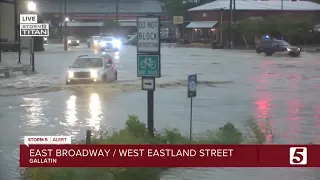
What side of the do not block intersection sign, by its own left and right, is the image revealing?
front

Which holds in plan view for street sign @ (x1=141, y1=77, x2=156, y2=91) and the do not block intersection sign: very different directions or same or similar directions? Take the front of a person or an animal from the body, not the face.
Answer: same or similar directions

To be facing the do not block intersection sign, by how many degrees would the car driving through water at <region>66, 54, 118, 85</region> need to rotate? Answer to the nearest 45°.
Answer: approximately 45° to its left

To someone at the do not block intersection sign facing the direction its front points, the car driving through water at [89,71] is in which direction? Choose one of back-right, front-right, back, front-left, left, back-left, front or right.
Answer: back

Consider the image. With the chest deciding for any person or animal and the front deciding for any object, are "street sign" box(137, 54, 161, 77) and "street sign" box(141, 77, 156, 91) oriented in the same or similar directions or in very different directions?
same or similar directions

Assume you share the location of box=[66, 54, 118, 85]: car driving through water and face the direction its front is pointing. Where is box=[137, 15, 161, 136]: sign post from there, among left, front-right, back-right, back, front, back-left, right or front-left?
front-left

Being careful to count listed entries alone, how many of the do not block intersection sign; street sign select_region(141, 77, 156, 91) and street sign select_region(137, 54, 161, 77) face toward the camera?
3

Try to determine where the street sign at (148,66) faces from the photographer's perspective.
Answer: facing the viewer

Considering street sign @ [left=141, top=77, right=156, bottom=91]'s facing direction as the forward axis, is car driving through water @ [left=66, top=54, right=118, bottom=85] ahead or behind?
behind

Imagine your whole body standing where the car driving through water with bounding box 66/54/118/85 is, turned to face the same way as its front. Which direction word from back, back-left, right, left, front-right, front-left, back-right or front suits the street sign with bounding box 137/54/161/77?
front-left

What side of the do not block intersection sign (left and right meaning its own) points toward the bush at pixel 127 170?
front

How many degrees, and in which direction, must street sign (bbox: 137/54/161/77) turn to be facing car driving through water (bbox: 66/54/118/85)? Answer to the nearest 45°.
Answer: approximately 180°

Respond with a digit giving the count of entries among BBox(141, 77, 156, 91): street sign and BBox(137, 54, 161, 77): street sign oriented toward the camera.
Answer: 2
